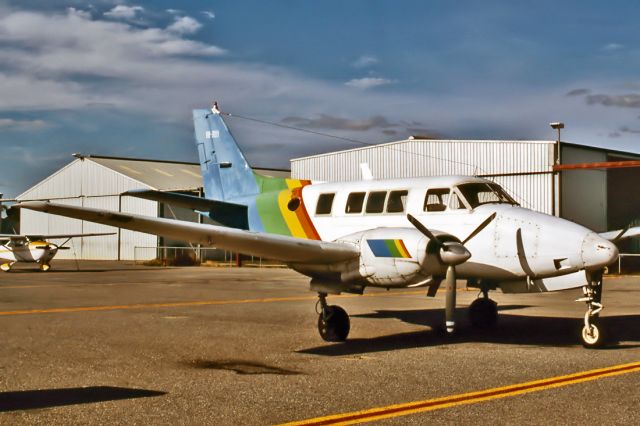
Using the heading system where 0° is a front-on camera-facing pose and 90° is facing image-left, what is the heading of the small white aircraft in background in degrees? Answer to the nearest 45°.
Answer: approximately 315°

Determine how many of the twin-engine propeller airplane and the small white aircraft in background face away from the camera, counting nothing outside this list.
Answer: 0

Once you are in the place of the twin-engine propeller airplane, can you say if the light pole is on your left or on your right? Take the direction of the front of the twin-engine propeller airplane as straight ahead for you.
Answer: on your left

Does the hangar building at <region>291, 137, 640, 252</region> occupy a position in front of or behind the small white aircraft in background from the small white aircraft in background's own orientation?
in front

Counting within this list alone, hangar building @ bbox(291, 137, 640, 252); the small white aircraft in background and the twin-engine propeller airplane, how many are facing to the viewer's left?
0

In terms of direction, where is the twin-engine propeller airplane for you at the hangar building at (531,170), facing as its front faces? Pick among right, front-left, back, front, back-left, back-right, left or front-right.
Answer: front-right
